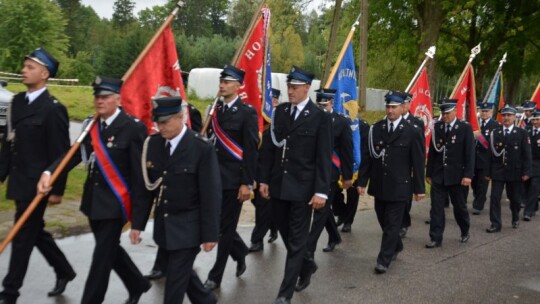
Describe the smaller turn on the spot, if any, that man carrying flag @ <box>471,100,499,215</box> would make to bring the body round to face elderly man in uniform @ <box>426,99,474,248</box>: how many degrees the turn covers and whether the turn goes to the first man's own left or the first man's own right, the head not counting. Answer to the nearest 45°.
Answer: approximately 45° to the first man's own left

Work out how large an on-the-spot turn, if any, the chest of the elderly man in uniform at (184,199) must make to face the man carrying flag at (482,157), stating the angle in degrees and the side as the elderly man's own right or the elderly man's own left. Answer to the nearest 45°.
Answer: approximately 180°

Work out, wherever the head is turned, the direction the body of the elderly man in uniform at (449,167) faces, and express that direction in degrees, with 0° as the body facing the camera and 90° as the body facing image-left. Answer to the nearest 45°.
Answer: approximately 45°

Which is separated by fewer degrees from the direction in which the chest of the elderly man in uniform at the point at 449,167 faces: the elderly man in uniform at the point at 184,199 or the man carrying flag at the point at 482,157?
the elderly man in uniform

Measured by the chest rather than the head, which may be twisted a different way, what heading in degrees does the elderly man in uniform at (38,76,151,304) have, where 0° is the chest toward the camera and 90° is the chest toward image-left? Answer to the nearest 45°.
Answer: approximately 45°

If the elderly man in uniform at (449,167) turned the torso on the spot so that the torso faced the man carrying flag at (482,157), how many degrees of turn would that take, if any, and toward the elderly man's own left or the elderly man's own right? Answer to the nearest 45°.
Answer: approximately 135° to the elderly man's own right

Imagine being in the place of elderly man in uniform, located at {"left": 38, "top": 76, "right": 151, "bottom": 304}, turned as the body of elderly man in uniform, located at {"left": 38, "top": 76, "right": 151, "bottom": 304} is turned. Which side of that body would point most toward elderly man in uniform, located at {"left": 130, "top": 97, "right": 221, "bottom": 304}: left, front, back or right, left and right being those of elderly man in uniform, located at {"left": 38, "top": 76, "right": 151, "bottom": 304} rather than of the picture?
left
